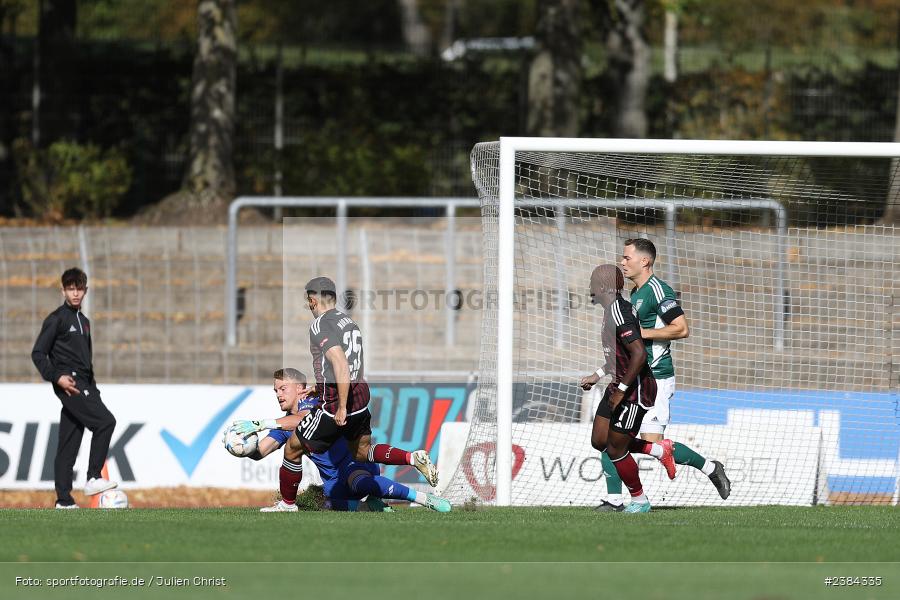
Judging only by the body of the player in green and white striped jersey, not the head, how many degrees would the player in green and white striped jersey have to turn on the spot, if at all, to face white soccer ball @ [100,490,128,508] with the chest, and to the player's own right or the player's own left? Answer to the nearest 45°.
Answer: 0° — they already face it

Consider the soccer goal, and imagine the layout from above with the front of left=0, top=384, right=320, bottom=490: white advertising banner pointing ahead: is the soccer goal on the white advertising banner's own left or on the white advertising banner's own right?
on the white advertising banner's own left

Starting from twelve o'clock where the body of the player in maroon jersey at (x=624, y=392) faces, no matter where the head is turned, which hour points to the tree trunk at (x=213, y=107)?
The tree trunk is roughly at 2 o'clock from the player in maroon jersey.

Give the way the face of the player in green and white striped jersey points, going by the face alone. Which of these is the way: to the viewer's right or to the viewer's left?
to the viewer's left

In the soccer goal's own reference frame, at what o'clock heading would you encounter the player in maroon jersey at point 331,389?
The player in maroon jersey is roughly at 3 o'clock from the soccer goal.

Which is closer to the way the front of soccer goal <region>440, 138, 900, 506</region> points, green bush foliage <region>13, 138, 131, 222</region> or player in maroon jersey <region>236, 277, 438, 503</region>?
the player in maroon jersey

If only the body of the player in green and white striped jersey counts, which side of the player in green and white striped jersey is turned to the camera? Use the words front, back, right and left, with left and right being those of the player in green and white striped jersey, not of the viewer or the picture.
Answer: left
